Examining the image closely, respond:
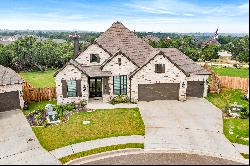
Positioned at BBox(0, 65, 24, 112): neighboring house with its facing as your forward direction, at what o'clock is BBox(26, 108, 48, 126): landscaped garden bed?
The landscaped garden bed is roughly at 11 o'clock from the neighboring house.

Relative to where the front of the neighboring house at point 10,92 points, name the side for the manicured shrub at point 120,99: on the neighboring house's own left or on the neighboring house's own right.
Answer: on the neighboring house's own left

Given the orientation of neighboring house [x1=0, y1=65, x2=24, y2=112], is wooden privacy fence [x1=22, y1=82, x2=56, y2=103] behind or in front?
behind

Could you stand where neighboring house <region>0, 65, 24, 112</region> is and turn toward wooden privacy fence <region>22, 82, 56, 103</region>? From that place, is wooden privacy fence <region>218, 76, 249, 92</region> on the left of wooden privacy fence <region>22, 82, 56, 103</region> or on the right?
right

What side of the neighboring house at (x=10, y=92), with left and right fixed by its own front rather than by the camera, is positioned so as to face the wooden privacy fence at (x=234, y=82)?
left

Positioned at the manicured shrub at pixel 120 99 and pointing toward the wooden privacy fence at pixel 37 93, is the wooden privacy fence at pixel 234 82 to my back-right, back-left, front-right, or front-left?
back-right

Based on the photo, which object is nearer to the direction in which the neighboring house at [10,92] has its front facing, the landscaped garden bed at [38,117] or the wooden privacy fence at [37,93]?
the landscaped garden bed

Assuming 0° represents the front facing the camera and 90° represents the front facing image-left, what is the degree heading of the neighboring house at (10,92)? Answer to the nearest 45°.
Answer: approximately 0°
